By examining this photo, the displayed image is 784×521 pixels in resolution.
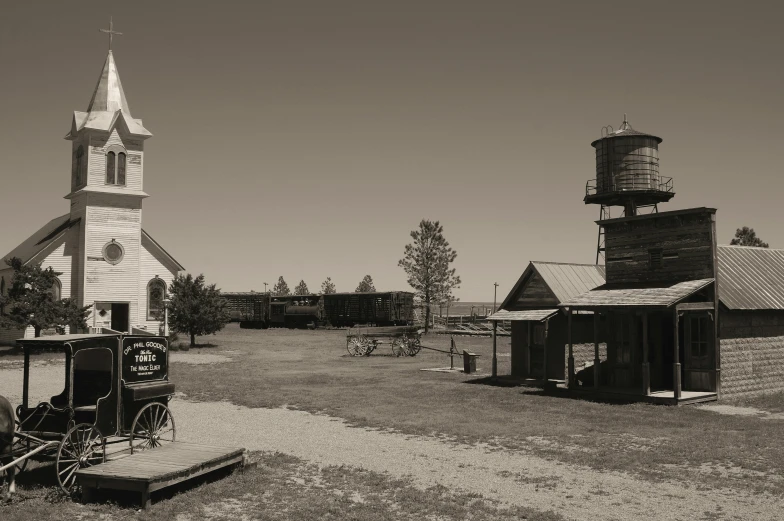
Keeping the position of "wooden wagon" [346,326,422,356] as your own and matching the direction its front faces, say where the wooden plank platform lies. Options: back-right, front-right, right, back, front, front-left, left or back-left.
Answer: right

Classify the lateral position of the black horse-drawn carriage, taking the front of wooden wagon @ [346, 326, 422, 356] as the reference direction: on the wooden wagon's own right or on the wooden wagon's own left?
on the wooden wagon's own right

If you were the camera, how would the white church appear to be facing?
facing the viewer

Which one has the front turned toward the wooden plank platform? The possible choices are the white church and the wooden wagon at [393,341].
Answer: the white church

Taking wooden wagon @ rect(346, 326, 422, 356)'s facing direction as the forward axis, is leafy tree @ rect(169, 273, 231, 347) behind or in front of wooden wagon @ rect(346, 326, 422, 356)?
behind

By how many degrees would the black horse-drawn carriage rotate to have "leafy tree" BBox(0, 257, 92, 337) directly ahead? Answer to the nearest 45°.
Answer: approximately 135° to its right

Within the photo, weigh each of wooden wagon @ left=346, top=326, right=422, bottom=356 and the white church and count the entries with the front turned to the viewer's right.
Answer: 1

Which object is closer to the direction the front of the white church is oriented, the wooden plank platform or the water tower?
the wooden plank platform

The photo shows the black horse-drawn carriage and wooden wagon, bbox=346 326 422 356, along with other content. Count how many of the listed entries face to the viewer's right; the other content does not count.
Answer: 1

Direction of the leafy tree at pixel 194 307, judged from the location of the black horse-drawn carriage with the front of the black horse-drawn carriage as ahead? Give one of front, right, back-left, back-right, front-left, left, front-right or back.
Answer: back-right

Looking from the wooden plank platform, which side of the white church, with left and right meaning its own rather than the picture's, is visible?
front

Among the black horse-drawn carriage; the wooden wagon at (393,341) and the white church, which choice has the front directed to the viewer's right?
the wooden wagon

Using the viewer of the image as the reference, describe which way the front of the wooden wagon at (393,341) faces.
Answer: facing to the right of the viewer

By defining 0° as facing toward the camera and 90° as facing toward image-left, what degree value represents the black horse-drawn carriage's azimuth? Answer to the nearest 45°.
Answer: approximately 45°

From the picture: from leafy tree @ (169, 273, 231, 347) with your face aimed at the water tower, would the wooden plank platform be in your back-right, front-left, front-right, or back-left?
front-right

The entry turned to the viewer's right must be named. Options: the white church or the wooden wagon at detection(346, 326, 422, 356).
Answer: the wooden wagon

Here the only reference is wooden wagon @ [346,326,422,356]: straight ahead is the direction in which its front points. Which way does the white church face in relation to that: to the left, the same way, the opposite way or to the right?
to the right
